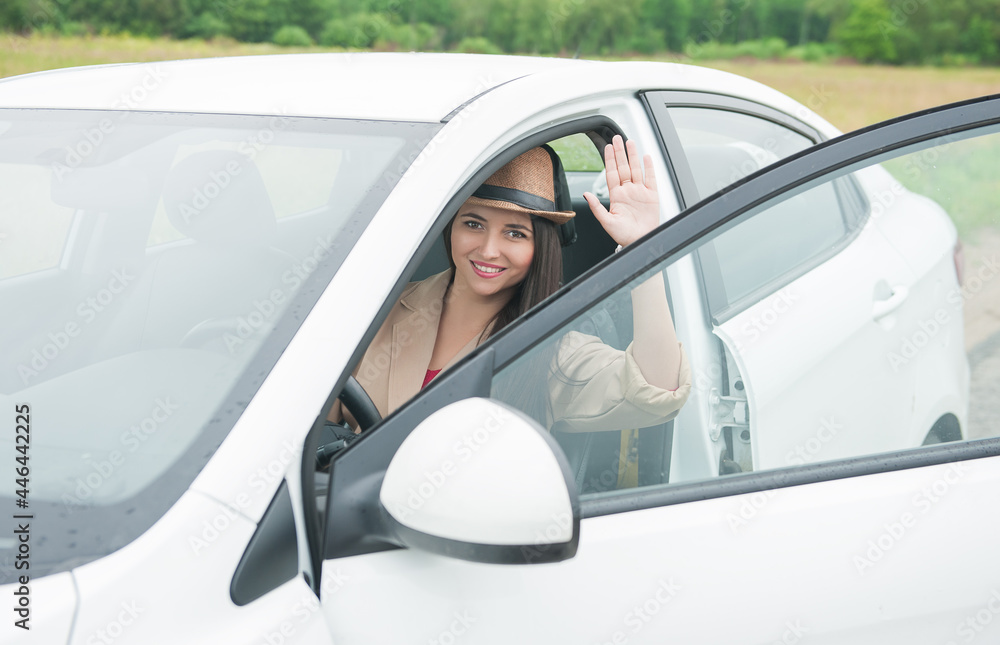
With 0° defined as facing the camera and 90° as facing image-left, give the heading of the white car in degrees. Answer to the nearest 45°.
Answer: approximately 45°
